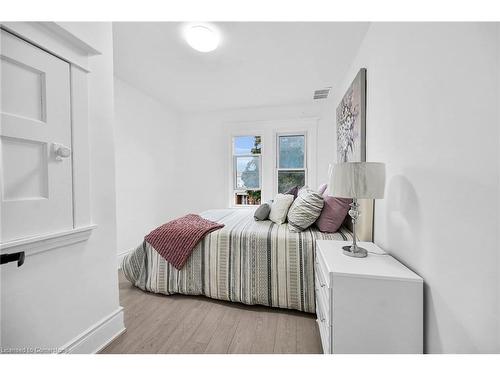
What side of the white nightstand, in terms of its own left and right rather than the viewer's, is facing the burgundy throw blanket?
front

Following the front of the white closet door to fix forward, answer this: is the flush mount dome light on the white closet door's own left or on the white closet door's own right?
on the white closet door's own left

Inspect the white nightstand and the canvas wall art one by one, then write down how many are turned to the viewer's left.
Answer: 2

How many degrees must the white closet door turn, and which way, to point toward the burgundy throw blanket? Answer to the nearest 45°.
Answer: approximately 90° to its left

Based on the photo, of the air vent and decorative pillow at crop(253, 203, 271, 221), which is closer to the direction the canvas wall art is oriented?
the decorative pillow

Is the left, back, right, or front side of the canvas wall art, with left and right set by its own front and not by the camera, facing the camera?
left

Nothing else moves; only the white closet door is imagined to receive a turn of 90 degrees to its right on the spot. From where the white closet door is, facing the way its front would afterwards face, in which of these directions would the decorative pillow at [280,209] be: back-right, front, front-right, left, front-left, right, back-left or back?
back-left

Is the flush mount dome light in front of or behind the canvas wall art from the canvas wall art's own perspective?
in front

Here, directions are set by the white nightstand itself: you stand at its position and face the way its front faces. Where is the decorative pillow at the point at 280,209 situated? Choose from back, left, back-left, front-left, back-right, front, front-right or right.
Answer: front-right

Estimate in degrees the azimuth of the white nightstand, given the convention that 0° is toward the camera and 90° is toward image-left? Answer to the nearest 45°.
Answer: approximately 90°

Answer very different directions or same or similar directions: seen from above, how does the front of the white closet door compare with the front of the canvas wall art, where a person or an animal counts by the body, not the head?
very different directions

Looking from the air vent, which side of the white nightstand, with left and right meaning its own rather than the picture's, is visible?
right

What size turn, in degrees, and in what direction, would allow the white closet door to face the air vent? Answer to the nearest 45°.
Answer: approximately 45° to its left
